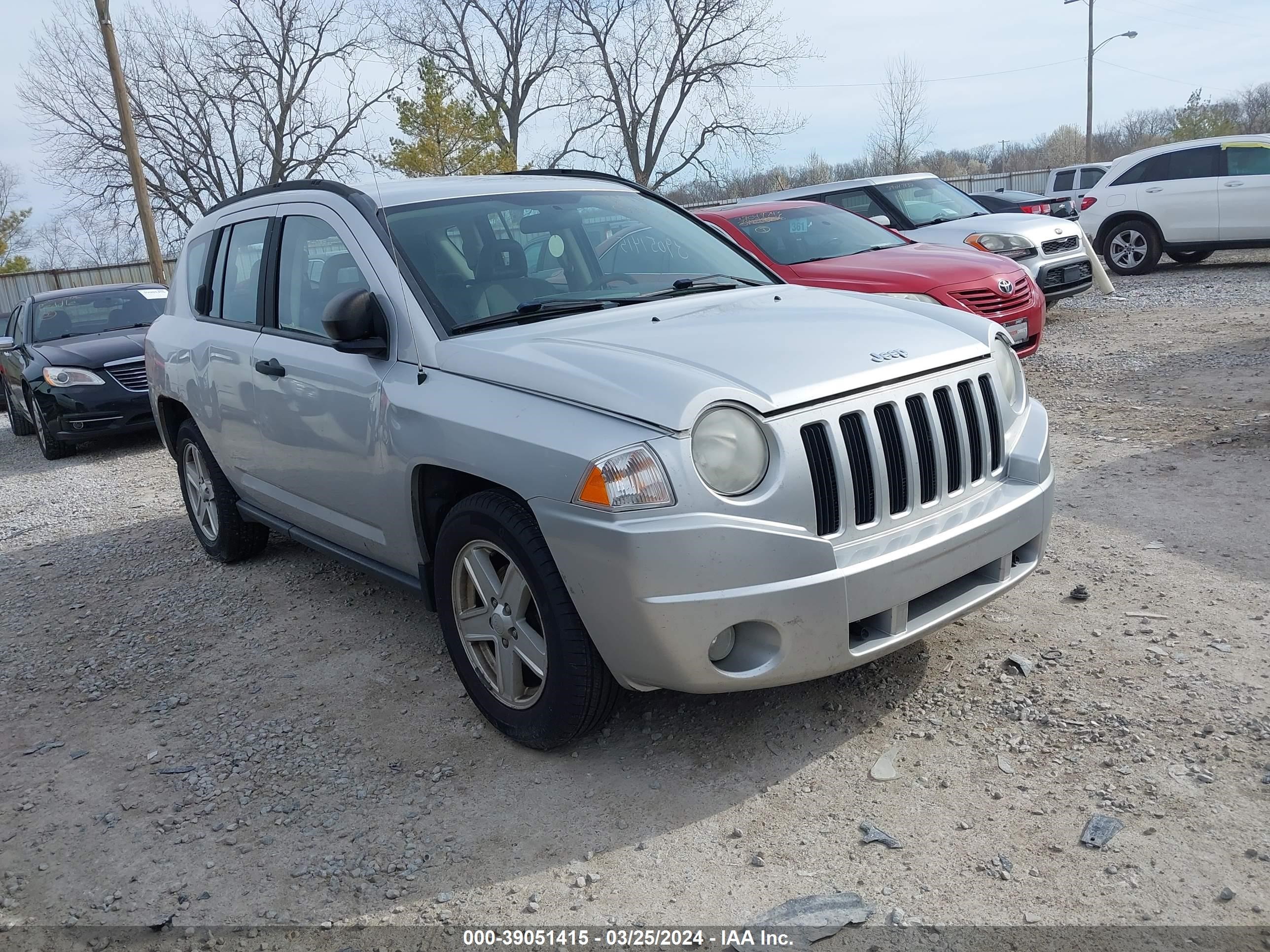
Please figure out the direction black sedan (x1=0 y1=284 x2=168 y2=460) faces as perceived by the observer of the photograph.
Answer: facing the viewer and to the right of the viewer

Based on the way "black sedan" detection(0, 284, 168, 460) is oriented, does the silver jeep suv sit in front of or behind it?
in front

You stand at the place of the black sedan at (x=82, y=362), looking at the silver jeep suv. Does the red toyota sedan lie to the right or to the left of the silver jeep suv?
left

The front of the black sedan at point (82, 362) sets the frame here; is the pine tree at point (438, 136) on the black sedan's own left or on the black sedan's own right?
on the black sedan's own left
